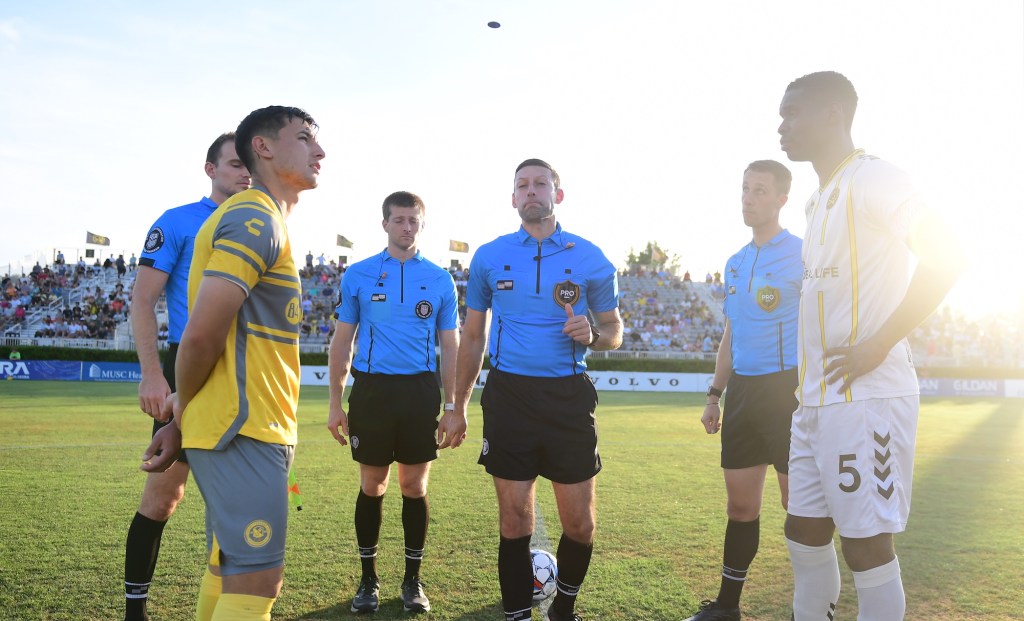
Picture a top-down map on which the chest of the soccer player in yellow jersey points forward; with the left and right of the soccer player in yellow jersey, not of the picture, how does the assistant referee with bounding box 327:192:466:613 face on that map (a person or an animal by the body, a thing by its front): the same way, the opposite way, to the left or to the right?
to the right

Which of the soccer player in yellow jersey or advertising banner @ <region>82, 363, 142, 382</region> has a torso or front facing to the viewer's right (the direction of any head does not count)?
the soccer player in yellow jersey

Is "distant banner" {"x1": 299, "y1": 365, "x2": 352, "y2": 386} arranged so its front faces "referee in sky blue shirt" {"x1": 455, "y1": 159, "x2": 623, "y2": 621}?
yes

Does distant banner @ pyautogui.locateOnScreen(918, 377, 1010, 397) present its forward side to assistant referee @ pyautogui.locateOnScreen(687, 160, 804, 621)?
yes

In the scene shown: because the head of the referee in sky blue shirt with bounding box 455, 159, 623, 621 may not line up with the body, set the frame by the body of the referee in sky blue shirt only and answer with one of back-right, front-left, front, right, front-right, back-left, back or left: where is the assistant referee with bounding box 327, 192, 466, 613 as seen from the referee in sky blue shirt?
back-right

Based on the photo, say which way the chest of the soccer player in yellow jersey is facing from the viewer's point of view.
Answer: to the viewer's right

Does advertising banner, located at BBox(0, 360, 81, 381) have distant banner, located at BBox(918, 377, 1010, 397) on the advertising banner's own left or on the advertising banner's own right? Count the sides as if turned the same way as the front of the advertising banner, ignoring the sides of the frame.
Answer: on the advertising banner's own left

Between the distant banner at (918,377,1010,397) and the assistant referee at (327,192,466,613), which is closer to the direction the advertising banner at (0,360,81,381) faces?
the assistant referee

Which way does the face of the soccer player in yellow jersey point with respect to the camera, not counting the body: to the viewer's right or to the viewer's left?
to the viewer's right

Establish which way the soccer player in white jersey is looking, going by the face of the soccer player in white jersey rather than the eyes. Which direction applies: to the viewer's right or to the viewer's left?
to the viewer's left
